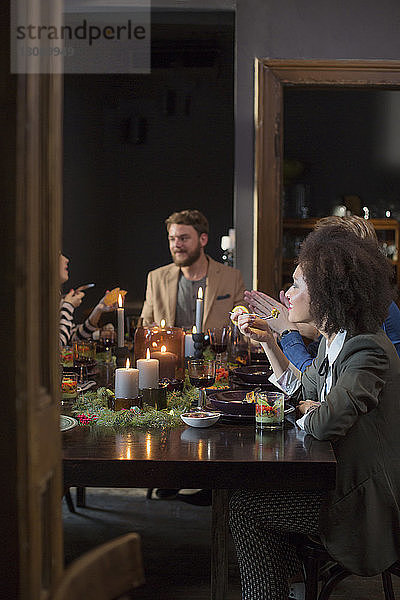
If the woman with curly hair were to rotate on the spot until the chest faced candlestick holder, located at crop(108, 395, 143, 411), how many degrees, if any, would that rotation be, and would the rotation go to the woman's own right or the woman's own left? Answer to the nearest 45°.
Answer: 0° — they already face it

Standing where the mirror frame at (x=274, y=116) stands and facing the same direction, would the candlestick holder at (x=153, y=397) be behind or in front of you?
in front

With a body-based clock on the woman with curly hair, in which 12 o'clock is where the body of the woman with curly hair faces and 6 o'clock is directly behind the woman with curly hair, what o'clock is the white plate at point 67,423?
The white plate is roughly at 12 o'clock from the woman with curly hair.

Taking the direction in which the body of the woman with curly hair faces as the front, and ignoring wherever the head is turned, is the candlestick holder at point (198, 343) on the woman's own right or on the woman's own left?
on the woman's own right

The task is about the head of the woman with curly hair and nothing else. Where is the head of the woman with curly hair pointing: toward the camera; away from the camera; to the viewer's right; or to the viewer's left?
to the viewer's left

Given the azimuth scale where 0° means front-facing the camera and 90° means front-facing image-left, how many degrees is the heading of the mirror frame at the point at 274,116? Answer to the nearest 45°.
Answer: approximately 0°

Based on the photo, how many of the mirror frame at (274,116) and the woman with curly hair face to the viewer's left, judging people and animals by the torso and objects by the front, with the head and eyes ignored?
1

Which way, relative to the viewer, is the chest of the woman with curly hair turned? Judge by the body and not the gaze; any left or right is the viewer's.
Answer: facing to the left of the viewer

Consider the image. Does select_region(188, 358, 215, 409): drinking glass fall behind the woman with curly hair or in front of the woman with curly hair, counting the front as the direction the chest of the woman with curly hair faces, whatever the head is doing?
in front

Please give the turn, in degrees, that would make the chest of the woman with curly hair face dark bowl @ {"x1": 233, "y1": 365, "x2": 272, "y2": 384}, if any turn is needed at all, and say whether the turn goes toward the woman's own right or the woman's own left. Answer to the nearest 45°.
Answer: approximately 45° to the woman's own right

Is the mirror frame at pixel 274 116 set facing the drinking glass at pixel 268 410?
yes
